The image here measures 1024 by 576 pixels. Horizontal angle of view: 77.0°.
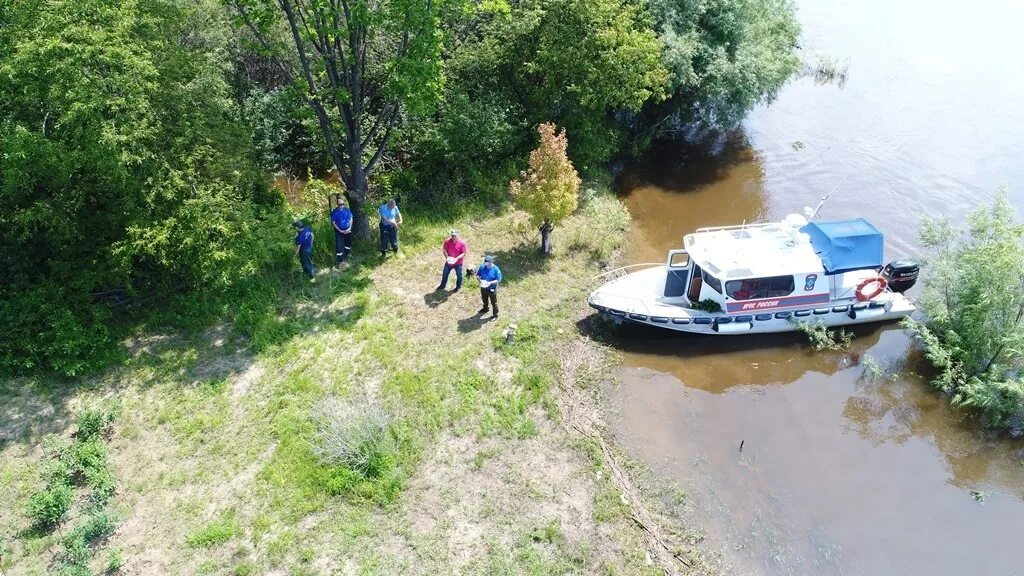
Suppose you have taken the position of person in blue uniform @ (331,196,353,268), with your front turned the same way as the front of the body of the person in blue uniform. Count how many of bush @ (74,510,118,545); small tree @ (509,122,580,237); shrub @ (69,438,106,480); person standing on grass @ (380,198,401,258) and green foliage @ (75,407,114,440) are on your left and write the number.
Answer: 2

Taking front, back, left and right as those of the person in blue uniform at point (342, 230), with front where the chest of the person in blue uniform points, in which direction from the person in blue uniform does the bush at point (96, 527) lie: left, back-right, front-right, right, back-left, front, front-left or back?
front-right

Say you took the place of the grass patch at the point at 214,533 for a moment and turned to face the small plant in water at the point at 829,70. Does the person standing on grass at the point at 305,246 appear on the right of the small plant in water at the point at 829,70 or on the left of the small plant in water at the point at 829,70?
left

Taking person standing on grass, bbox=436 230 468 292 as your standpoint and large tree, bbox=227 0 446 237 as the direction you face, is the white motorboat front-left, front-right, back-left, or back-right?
back-right

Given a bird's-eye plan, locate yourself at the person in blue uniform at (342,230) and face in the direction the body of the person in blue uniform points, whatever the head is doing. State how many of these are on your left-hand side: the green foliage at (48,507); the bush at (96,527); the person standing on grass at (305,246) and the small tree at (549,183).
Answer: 1

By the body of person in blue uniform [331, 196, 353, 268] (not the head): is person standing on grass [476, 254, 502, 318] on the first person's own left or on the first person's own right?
on the first person's own left

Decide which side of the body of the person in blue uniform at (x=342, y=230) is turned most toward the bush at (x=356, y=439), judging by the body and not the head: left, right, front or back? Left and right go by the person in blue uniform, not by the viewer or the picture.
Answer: front

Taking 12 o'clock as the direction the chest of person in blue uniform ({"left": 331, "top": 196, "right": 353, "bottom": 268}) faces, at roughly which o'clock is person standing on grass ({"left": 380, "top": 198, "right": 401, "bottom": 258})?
The person standing on grass is roughly at 9 o'clock from the person in blue uniform.

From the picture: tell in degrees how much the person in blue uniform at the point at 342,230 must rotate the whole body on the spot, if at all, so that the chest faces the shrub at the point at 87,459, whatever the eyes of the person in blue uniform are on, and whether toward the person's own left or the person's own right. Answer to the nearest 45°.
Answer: approximately 45° to the person's own right

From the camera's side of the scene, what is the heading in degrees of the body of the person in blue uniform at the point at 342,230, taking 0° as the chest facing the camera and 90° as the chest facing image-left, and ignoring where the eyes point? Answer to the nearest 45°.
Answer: approximately 0°

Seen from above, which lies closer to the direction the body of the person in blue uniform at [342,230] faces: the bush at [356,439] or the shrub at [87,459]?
the bush

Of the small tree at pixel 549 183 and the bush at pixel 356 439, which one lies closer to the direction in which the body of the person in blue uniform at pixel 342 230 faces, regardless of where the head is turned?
the bush

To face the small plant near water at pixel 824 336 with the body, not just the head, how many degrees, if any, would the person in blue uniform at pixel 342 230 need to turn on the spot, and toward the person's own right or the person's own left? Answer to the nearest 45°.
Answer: approximately 90° to the person's own left

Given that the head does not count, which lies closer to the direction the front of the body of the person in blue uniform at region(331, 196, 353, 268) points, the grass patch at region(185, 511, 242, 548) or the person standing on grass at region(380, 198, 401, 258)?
the grass patch

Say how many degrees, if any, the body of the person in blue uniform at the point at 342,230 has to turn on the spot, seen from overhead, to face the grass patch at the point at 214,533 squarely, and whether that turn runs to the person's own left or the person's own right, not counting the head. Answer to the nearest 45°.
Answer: approximately 45° to the person's own right
